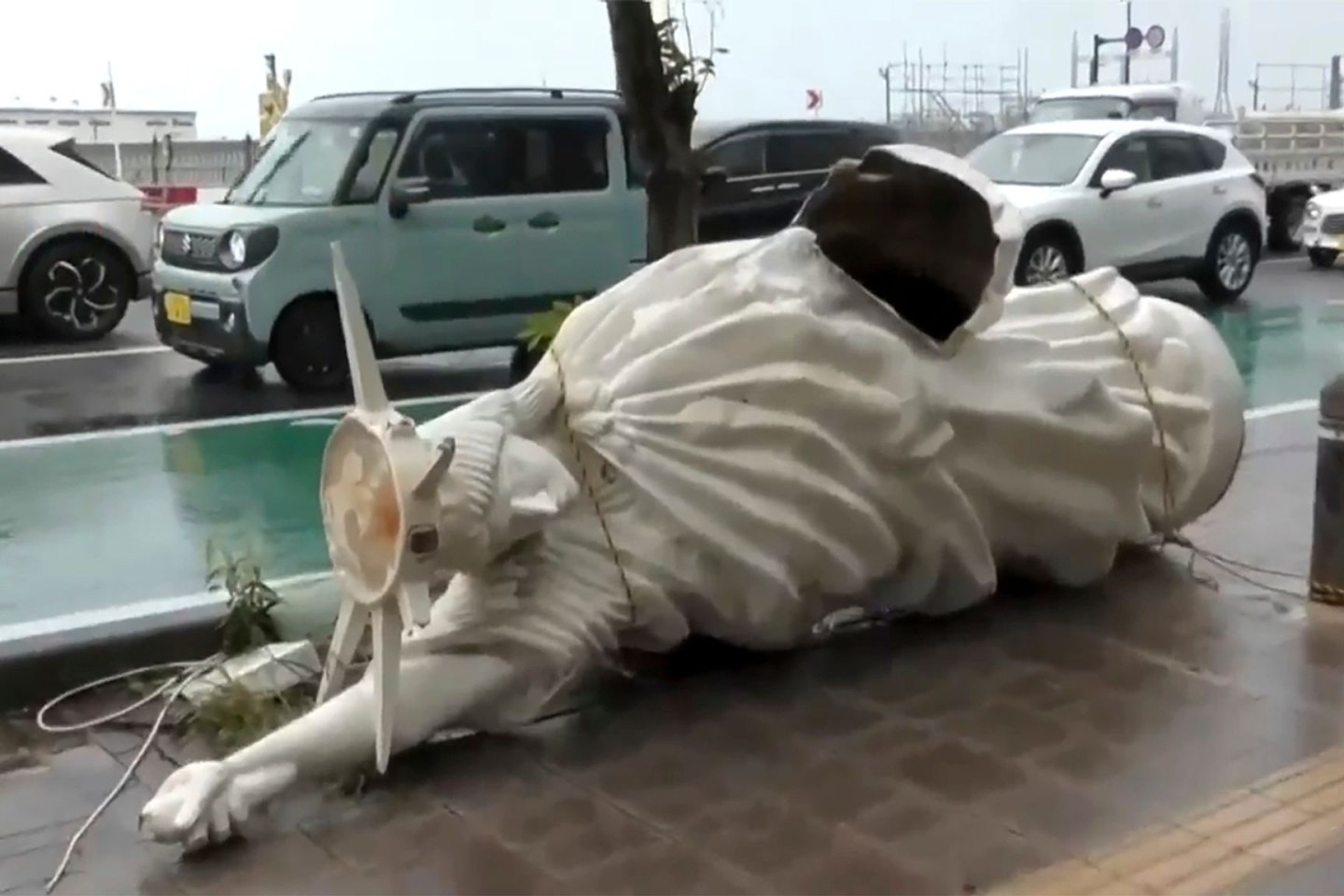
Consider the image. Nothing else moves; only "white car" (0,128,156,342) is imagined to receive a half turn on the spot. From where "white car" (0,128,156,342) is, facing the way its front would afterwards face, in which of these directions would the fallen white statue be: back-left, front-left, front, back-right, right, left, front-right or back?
right

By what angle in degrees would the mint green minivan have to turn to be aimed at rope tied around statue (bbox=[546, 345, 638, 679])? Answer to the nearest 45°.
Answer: approximately 45° to its left

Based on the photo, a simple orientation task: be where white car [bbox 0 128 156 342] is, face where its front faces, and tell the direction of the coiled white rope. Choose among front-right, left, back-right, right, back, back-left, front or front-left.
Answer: left

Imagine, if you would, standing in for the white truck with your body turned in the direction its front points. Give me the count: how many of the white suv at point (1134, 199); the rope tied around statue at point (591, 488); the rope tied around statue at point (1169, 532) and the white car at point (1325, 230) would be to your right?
0

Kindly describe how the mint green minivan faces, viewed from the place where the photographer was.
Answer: facing the viewer and to the left of the viewer

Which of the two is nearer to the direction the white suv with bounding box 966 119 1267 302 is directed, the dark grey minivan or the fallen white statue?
the dark grey minivan

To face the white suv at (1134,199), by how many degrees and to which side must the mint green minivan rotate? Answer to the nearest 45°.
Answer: approximately 180°

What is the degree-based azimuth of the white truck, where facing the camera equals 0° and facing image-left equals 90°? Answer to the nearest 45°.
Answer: approximately 45°

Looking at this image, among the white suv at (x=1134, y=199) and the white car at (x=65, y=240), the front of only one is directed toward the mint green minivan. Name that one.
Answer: the white suv

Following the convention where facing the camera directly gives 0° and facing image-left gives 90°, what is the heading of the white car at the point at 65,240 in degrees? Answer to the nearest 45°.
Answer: approximately 90°

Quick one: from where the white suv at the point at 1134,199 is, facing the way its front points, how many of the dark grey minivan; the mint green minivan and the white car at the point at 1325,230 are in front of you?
2

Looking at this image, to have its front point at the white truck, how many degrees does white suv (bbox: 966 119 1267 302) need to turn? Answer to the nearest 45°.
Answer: approximately 135° to its right

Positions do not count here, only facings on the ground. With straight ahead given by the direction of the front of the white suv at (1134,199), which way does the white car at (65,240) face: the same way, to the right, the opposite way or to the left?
the same way

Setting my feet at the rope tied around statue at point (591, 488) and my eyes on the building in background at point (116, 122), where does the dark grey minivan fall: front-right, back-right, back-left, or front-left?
front-right

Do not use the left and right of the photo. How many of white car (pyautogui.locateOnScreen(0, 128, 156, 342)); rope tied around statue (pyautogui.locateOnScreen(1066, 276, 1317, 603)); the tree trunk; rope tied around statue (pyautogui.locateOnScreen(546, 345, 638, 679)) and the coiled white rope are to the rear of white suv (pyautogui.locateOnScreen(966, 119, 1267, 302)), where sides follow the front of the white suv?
0

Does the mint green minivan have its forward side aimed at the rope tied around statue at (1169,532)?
no

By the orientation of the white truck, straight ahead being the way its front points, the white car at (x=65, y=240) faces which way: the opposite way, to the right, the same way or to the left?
the same way

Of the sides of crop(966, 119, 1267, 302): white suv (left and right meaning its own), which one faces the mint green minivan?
front

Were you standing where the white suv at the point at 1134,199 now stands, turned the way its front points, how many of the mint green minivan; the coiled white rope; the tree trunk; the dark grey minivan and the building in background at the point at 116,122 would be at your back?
0

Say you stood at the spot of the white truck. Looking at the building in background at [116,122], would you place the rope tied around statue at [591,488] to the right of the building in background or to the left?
left

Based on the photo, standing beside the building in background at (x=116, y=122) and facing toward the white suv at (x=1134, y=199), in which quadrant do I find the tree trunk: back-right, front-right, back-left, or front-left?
front-right

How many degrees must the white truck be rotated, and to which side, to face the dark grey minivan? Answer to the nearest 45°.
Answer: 0° — it already faces it
